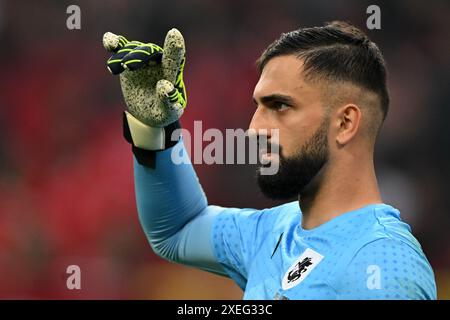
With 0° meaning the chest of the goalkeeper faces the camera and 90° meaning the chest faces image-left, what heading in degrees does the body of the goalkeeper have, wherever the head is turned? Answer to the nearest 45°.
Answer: approximately 45°

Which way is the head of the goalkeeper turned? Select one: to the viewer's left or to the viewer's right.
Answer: to the viewer's left
